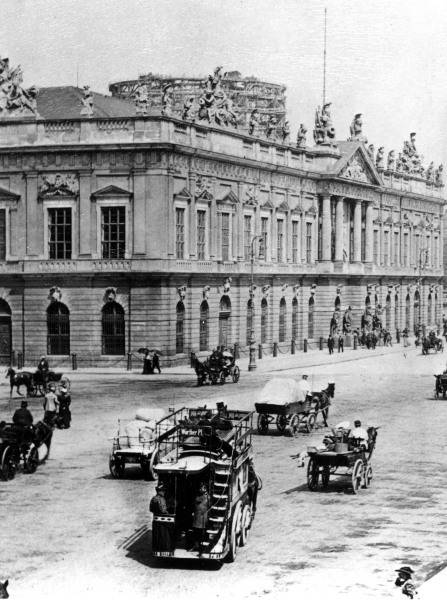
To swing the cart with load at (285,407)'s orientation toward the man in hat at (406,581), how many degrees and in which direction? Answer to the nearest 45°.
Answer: approximately 135° to its right

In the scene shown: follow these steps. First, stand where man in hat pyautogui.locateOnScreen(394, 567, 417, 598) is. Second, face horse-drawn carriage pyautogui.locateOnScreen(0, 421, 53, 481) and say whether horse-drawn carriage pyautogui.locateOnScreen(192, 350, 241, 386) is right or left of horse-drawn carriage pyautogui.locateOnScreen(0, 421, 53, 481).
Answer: right

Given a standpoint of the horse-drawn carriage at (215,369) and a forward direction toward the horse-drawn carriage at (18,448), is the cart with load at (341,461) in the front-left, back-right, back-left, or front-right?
front-left

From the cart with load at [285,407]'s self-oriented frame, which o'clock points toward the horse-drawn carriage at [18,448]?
The horse-drawn carriage is roughly at 6 o'clock from the cart with load.

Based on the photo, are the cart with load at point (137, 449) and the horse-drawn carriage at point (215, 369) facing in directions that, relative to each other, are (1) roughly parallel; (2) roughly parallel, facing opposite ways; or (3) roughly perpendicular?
roughly parallel, facing opposite ways

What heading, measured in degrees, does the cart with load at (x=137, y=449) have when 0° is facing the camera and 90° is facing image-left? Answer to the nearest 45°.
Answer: approximately 225°

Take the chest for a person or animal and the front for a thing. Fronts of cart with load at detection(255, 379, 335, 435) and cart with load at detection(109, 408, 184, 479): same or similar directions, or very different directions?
same or similar directions

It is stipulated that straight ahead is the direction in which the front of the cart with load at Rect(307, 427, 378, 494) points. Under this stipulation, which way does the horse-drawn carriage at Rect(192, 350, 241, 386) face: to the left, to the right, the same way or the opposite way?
the opposite way

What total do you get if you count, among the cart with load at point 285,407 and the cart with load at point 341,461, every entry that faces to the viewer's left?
0

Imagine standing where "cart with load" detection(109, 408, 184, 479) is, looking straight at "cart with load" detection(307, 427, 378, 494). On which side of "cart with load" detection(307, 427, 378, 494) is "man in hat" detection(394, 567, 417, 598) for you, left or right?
right

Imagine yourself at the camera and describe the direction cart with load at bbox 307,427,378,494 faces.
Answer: facing away from the viewer and to the right of the viewer

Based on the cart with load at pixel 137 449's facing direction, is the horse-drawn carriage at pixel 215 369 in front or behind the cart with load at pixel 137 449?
in front

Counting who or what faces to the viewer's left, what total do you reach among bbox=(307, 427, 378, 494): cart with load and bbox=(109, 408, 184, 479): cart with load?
0

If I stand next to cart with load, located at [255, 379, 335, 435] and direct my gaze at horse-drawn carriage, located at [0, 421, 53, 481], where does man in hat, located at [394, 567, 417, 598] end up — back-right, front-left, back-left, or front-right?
front-left

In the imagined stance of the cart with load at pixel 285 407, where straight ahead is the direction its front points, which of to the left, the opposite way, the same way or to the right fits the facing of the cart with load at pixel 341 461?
the same way

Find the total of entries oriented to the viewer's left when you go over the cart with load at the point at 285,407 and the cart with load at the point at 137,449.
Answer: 0
